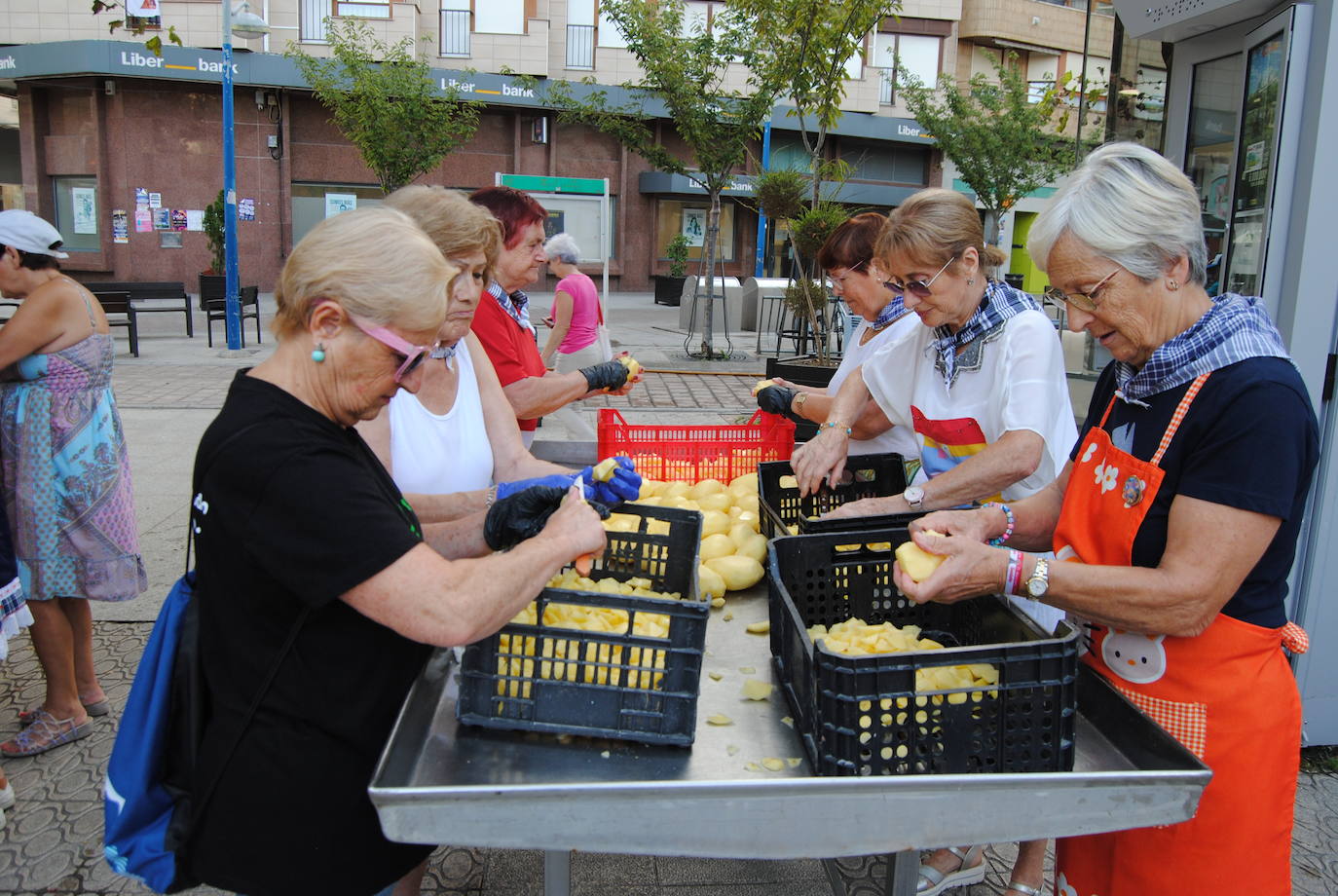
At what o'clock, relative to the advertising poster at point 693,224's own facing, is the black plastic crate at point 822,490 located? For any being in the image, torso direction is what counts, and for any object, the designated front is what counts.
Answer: The black plastic crate is roughly at 12 o'clock from the advertising poster.

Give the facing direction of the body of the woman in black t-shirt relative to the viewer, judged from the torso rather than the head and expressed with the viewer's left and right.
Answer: facing to the right of the viewer

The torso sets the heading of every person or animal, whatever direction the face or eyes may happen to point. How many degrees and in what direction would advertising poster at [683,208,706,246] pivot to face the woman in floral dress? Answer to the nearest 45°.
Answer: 0° — it already faces them
